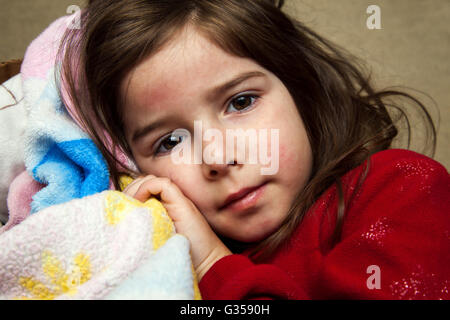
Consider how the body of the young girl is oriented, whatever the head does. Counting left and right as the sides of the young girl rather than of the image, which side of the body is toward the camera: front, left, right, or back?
front
